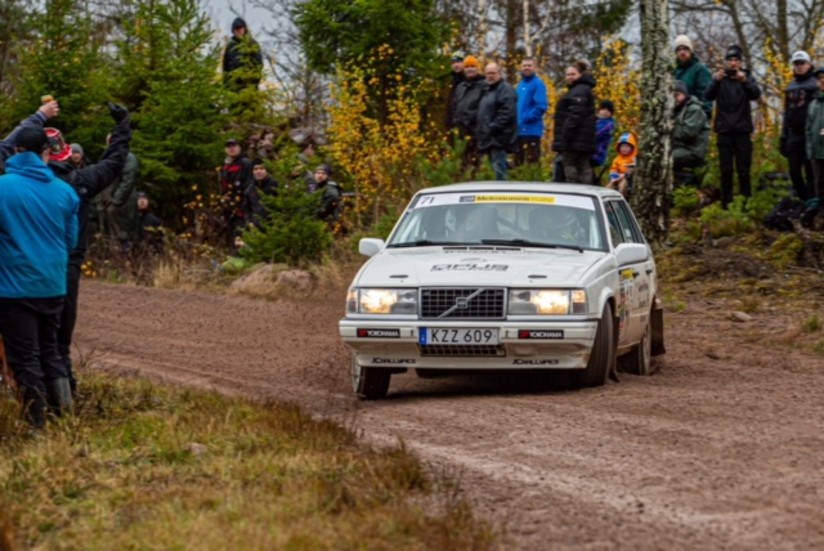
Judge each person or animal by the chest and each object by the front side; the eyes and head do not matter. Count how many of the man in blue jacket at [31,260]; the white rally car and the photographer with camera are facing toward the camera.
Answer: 2

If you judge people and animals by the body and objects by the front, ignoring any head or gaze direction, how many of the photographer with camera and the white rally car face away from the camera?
0

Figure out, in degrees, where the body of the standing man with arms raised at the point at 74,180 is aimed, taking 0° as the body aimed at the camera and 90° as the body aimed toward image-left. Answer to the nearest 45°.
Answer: approximately 180°

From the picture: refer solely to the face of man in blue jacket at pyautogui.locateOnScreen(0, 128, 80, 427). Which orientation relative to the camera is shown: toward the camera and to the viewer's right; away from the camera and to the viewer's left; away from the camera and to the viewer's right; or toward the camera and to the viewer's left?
away from the camera and to the viewer's right

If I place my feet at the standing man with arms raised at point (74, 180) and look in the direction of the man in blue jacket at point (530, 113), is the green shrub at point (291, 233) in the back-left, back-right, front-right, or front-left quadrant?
front-left

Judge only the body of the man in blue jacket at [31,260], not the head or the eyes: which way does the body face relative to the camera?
away from the camera

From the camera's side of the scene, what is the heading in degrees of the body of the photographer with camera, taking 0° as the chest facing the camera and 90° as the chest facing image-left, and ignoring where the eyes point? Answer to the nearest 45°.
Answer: approximately 0°

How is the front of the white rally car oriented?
toward the camera

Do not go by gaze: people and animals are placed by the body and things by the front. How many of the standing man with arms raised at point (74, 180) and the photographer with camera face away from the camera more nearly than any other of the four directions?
1

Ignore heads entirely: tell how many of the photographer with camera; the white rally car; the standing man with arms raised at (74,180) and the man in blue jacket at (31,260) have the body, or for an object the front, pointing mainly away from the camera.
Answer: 2

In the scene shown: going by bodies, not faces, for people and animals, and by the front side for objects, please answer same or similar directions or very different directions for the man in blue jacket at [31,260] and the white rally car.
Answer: very different directions

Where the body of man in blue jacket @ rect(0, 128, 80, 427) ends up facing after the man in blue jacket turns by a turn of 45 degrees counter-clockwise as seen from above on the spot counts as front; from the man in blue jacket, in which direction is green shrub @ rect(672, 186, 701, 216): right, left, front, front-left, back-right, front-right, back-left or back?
right

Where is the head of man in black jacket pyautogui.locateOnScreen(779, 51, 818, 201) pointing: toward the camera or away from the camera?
toward the camera
